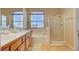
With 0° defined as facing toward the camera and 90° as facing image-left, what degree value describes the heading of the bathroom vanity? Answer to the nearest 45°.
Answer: approximately 315°
